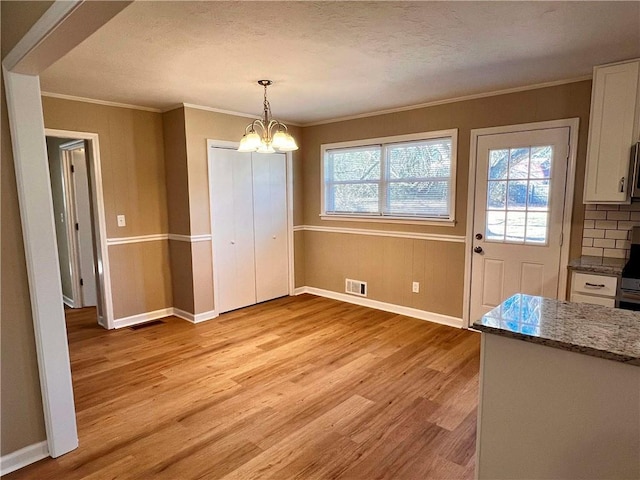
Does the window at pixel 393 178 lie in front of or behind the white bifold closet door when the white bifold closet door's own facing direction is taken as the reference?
in front

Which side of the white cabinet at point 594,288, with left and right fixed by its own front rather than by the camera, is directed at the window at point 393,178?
right

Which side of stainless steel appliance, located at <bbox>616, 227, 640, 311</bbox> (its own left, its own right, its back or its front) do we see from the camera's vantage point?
front

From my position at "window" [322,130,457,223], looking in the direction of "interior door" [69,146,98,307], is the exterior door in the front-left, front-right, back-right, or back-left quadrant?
back-left

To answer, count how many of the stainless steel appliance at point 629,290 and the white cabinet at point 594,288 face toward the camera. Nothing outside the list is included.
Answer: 2

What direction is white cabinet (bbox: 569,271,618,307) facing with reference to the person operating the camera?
facing the viewer

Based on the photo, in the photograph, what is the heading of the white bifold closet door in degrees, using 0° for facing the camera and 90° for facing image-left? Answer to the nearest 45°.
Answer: approximately 315°

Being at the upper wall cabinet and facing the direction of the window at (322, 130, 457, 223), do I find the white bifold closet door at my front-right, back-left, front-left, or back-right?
front-left

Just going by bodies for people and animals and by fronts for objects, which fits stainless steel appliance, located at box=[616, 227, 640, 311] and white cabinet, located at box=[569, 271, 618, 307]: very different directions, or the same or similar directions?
same or similar directions

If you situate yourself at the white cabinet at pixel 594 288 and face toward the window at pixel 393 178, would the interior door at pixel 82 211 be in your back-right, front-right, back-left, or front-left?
front-left
